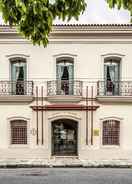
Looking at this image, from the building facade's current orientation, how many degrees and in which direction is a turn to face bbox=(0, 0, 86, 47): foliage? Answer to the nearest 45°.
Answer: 0° — it already faces it

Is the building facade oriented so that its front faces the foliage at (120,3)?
yes

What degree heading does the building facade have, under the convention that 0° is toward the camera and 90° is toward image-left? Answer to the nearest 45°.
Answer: approximately 0°
